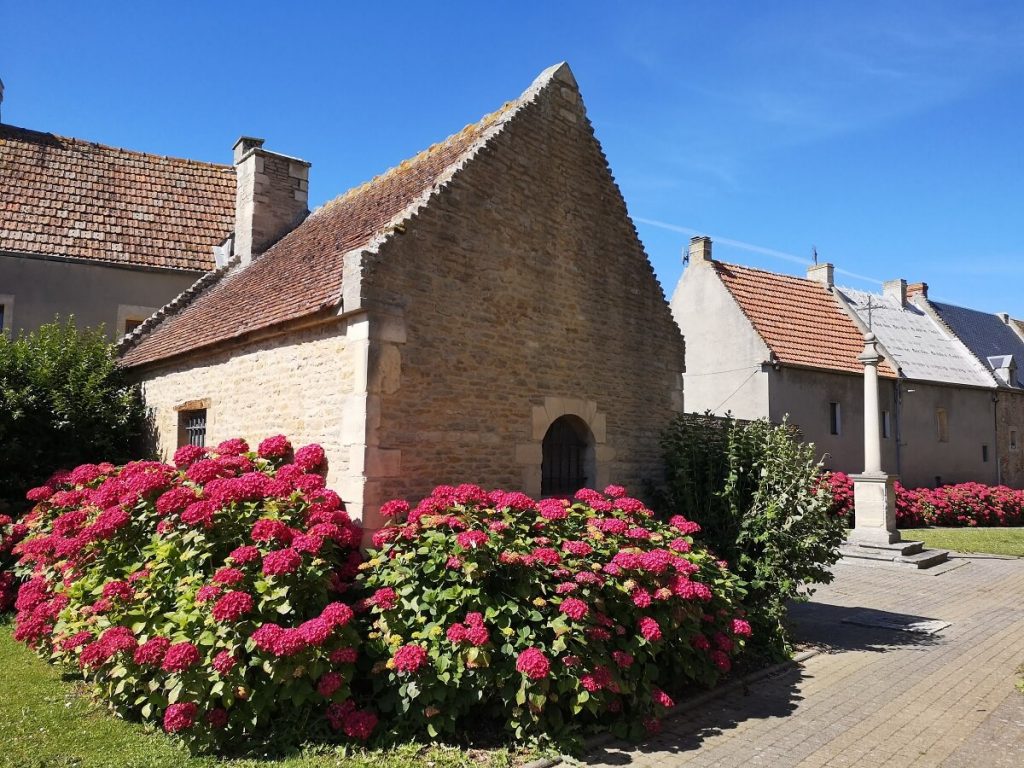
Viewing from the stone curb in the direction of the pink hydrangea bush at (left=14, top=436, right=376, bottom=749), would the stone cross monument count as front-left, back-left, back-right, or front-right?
back-right

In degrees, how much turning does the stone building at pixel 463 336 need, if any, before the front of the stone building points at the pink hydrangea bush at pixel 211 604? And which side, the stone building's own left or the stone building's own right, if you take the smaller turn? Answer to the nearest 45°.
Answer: approximately 90° to the stone building's own right

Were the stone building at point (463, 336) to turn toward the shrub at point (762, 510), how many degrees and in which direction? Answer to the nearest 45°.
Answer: approximately 45° to its left

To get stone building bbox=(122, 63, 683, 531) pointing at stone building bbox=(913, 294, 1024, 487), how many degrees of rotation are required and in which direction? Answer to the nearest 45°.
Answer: approximately 90° to its left

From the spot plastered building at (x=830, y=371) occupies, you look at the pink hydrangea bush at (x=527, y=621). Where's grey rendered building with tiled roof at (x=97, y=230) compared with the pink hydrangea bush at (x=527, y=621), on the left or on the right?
right

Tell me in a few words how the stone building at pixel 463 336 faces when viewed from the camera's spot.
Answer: facing the viewer and to the right of the viewer

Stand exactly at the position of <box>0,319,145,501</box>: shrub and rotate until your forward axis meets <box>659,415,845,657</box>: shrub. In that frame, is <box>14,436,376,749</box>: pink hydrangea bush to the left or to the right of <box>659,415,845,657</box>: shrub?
right

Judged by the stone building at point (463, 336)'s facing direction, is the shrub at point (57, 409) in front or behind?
behind

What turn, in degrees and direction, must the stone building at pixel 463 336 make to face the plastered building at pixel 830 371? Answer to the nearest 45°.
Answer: approximately 90° to its left
